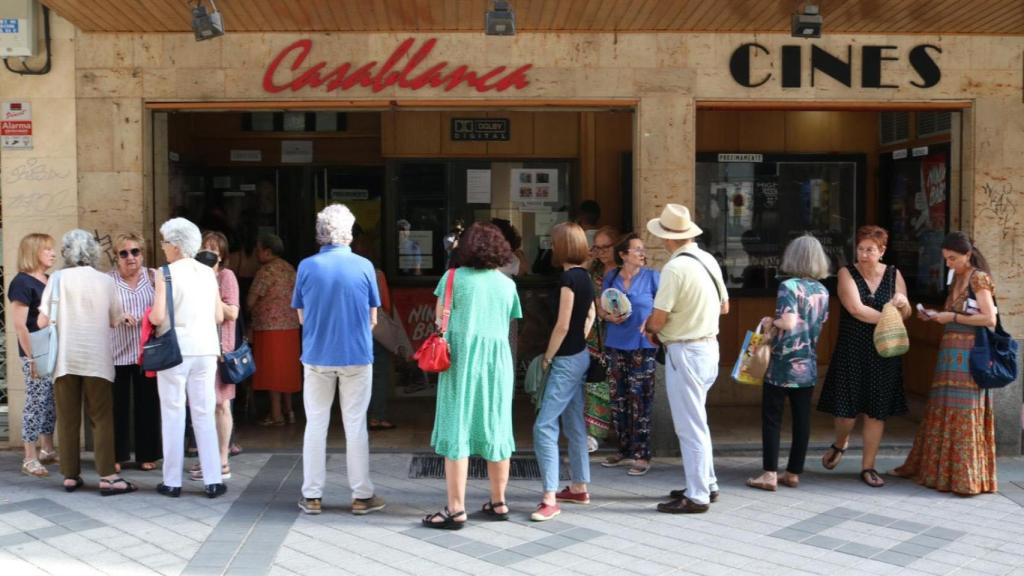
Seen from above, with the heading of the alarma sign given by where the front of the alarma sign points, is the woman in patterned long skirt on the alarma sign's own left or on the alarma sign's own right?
on the alarma sign's own left

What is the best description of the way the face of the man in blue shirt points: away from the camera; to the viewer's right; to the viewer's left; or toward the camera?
away from the camera

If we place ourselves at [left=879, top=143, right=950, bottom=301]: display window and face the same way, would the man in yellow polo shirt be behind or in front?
in front

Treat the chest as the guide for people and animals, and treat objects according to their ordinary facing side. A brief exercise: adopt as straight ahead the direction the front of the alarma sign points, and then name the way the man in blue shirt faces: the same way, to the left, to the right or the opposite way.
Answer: the opposite way

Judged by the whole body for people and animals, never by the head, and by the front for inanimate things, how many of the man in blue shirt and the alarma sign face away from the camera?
1

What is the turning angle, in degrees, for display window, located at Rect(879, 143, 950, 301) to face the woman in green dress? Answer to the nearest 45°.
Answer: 0° — it already faces them

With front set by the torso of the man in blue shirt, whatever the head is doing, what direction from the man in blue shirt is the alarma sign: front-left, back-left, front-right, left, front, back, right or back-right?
front-left

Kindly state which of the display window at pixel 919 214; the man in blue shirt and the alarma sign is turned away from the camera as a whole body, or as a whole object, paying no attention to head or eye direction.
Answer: the man in blue shirt

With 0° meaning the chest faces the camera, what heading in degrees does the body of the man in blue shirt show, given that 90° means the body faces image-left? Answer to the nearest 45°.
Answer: approximately 180°

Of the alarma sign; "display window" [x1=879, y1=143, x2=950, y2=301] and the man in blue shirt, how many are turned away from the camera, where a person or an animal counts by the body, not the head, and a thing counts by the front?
1

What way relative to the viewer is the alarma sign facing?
toward the camera

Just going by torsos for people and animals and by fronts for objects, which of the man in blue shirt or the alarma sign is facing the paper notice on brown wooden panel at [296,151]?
the man in blue shirt

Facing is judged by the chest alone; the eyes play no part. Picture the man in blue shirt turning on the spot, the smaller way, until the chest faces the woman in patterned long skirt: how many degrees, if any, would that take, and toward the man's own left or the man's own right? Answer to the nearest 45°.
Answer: approximately 90° to the man's own right

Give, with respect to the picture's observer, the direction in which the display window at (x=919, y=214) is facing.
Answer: facing the viewer and to the left of the viewer

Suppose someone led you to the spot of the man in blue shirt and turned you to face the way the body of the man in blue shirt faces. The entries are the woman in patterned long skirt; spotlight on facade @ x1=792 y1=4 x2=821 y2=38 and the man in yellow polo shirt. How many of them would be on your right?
3
